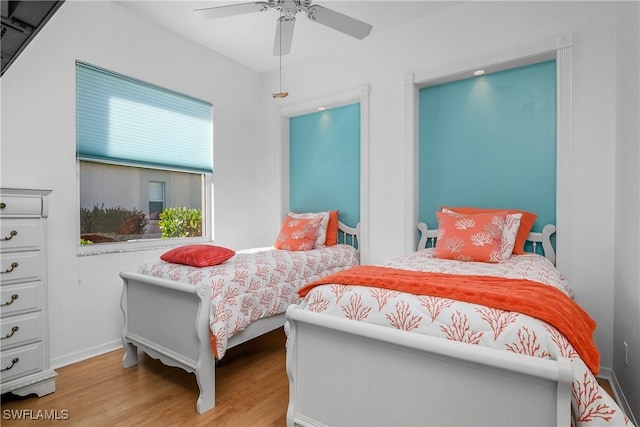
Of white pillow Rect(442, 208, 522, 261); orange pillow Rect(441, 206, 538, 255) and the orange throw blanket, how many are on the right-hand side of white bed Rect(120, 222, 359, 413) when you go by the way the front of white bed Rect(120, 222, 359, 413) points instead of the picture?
0

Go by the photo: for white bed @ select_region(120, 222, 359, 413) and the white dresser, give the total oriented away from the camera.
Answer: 0

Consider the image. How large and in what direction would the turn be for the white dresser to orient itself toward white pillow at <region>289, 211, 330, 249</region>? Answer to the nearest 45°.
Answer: approximately 45° to its left

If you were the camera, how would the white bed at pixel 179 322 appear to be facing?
facing the viewer and to the left of the viewer

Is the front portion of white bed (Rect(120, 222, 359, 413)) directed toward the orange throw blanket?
no

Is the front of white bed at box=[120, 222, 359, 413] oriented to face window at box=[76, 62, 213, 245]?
no

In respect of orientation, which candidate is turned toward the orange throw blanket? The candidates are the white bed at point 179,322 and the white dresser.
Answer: the white dresser

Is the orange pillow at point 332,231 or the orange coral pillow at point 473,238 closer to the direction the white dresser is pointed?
the orange coral pillow

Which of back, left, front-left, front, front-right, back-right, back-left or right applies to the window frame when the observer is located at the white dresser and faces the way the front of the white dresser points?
left

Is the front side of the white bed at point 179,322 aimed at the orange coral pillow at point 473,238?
no

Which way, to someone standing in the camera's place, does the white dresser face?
facing the viewer and to the right of the viewer

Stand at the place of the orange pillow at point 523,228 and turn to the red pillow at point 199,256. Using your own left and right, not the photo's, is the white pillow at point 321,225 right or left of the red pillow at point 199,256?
right

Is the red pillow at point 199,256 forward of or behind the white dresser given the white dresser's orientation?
forward

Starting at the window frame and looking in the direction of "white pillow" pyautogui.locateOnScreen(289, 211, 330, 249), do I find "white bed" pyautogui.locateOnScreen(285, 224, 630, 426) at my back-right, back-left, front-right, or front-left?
front-right
